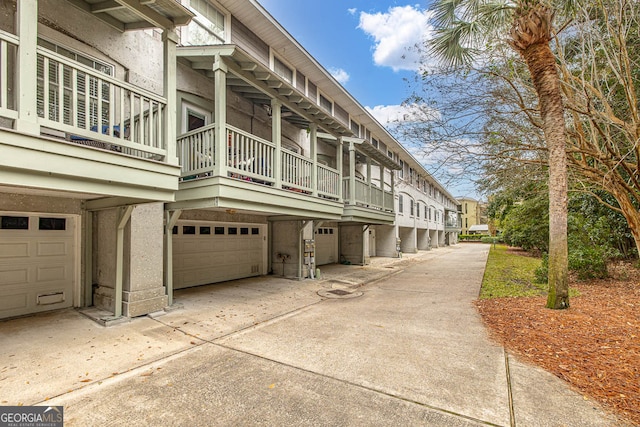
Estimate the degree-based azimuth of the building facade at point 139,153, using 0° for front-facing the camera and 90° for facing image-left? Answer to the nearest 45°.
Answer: approximately 315°
